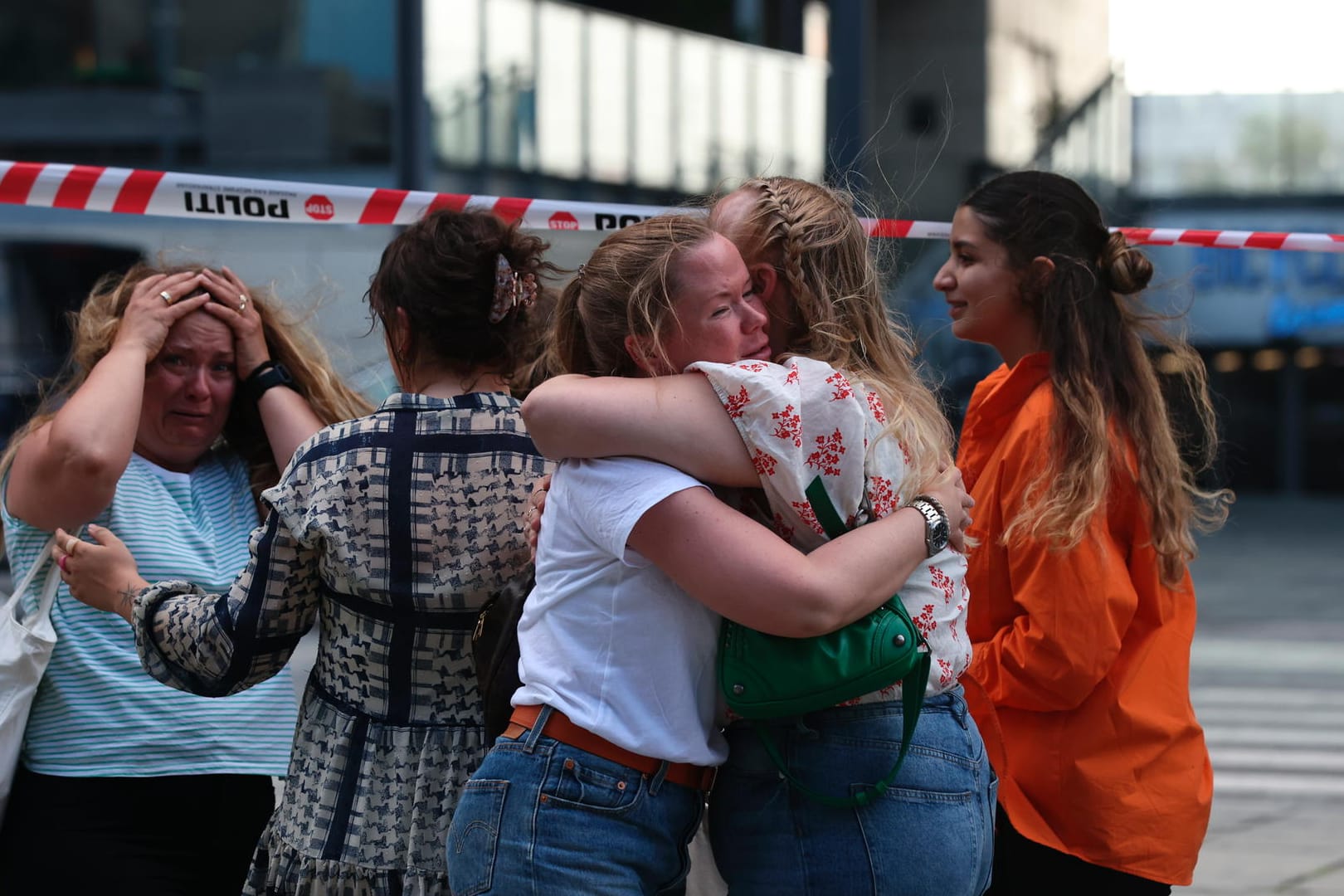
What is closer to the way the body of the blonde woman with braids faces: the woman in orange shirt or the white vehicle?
the white vehicle

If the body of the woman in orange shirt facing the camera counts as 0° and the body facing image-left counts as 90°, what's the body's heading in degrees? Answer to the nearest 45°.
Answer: approximately 90°

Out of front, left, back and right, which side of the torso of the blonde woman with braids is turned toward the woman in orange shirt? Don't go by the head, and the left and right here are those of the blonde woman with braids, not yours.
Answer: right

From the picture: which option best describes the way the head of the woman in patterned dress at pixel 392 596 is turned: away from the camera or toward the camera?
away from the camera

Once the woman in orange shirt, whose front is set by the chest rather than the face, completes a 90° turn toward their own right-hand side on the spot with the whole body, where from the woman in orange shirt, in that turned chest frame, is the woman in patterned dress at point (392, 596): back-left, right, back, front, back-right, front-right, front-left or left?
back-left

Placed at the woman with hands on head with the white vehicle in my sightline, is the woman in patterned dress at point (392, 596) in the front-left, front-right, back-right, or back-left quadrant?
back-right

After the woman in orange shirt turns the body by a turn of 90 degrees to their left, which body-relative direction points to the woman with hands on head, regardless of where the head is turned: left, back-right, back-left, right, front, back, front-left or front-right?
right

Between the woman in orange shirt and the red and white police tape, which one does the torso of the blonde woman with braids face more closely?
the red and white police tape

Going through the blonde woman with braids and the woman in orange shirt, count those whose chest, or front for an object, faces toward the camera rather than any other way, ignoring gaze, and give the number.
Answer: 0

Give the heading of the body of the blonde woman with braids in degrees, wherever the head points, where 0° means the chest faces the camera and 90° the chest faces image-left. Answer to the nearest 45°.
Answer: approximately 135°

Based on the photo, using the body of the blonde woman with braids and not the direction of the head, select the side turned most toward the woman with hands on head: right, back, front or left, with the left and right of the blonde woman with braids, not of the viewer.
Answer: front

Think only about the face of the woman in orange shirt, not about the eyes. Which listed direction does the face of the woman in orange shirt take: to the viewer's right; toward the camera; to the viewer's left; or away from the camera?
to the viewer's left

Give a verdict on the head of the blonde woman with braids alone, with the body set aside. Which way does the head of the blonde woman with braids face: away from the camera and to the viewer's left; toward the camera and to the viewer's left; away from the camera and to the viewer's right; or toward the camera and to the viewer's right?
away from the camera and to the viewer's left
